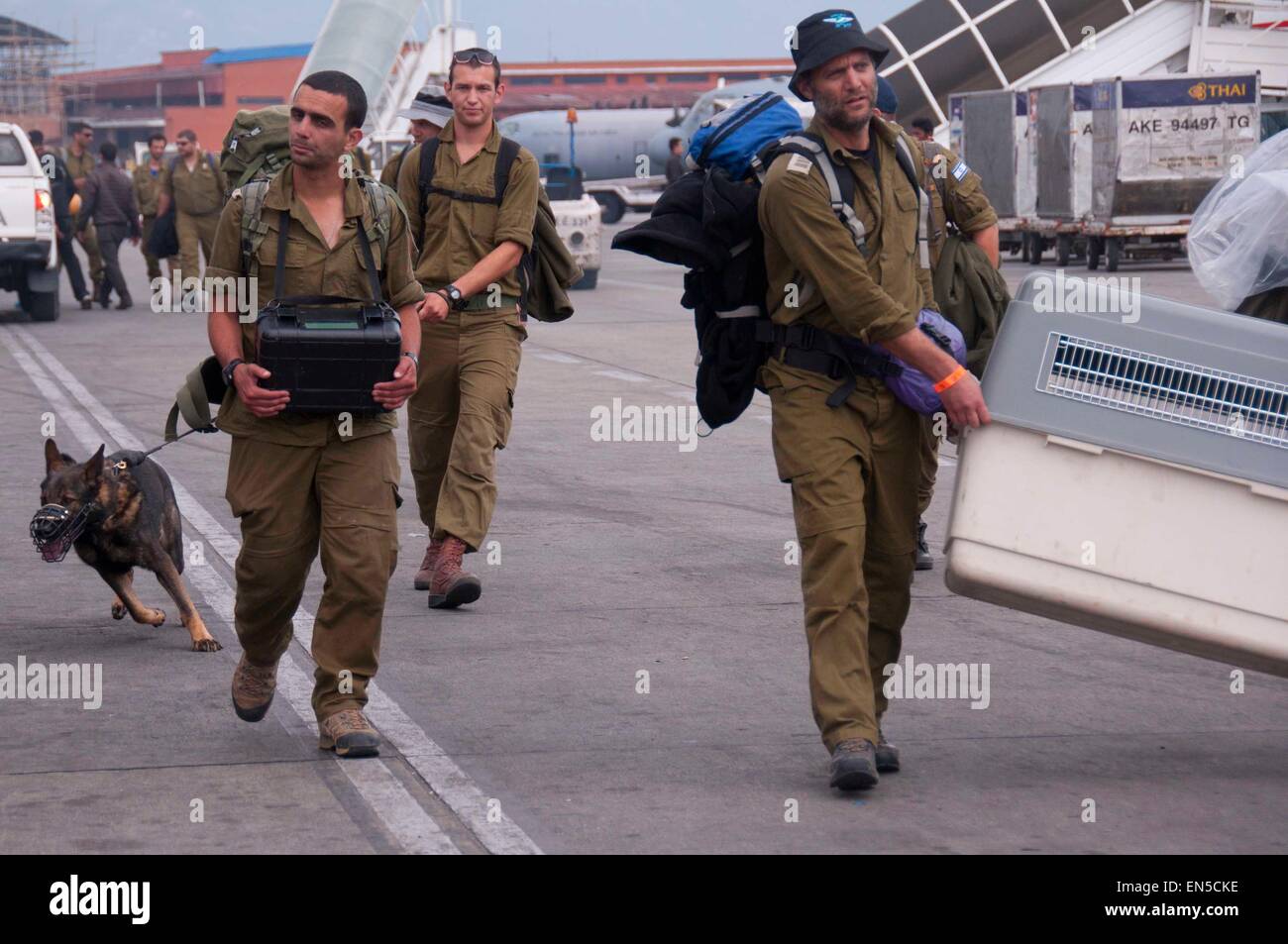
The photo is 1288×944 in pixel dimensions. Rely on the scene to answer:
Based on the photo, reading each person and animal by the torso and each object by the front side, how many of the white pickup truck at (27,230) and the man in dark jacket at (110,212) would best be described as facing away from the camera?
2

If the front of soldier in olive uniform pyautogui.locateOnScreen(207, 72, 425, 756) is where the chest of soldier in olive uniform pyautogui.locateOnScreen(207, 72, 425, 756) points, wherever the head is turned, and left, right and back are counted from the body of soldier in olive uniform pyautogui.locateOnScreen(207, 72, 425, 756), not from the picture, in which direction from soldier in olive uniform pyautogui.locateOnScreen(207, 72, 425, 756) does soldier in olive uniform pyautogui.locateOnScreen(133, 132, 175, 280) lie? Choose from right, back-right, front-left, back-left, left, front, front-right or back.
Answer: back

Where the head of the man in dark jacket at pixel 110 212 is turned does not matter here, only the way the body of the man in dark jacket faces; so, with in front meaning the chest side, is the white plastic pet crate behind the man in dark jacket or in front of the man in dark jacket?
behind

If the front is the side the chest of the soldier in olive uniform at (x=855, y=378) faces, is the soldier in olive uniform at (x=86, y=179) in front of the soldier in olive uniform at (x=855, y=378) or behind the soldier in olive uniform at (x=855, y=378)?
behind

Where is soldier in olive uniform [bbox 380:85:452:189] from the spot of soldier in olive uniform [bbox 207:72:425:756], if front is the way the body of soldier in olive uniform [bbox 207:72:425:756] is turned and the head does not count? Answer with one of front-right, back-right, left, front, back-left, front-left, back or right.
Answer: back

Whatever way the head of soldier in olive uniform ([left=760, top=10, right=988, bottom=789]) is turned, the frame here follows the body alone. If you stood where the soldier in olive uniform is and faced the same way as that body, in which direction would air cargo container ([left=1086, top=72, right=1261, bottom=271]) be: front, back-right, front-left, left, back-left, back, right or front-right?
back-left

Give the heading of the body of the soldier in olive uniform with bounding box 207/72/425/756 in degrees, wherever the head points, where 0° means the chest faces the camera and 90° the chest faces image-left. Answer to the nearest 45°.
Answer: approximately 0°

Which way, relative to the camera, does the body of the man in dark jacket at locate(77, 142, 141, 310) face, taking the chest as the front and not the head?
away from the camera

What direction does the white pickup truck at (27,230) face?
away from the camera

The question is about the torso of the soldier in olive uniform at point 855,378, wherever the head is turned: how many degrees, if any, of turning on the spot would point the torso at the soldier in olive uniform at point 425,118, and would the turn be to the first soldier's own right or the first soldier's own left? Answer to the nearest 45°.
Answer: approximately 180°

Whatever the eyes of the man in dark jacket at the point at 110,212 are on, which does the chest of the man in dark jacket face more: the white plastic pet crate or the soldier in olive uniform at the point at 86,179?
the soldier in olive uniform
